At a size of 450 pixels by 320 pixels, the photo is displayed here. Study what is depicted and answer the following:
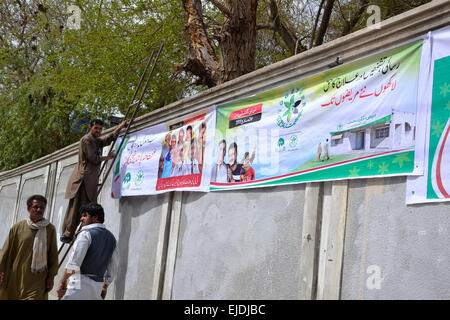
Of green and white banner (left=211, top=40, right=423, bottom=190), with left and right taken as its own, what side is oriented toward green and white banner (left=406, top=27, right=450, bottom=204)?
left

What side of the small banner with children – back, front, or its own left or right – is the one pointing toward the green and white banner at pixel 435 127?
left

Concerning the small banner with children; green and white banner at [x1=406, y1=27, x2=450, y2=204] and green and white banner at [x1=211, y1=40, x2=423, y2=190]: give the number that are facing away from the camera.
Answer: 0

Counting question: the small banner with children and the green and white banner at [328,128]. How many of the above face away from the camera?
0

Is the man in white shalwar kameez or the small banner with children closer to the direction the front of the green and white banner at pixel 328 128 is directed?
the man in white shalwar kameez

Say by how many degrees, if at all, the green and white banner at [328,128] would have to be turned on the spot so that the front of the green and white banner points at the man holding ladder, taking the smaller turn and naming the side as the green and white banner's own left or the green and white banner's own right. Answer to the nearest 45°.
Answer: approximately 90° to the green and white banner's own right

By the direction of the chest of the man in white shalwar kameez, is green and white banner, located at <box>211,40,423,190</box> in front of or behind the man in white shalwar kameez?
behind

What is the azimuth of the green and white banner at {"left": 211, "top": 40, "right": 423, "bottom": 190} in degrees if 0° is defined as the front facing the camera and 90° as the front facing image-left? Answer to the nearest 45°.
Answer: approximately 45°

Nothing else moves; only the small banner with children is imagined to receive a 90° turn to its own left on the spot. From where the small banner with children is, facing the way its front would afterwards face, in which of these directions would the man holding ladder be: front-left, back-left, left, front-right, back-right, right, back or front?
back

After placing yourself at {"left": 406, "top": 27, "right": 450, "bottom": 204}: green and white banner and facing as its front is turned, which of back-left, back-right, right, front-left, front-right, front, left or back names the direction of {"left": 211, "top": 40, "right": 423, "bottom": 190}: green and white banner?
right

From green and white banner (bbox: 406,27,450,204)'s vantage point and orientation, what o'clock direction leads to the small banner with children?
The small banner with children is roughly at 3 o'clock from the green and white banner.

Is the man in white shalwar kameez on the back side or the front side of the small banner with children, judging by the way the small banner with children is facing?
on the front side

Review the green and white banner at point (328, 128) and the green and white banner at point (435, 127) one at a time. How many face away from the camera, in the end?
0
